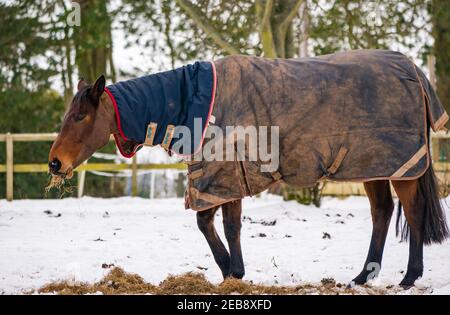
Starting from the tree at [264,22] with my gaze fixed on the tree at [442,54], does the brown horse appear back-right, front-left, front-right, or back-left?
back-right

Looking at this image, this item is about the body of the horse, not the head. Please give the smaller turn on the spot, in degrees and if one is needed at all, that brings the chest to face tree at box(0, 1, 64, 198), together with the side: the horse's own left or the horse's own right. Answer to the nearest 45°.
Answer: approximately 45° to the horse's own right

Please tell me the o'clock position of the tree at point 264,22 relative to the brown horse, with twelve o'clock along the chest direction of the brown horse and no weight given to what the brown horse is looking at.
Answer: The tree is roughly at 3 o'clock from the brown horse.

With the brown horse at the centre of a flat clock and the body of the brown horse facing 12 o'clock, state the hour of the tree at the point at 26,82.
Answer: The tree is roughly at 2 o'clock from the brown horse.

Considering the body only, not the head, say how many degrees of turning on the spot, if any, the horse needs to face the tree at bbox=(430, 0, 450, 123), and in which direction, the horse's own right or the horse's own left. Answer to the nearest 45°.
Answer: approximately 90° to the horse's own right

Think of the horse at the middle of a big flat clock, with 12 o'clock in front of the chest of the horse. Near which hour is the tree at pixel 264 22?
The tree is roughly at 3 o'clock from the horse.

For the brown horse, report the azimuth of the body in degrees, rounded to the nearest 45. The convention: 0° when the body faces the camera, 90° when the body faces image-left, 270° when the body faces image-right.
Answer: approximately 90°
